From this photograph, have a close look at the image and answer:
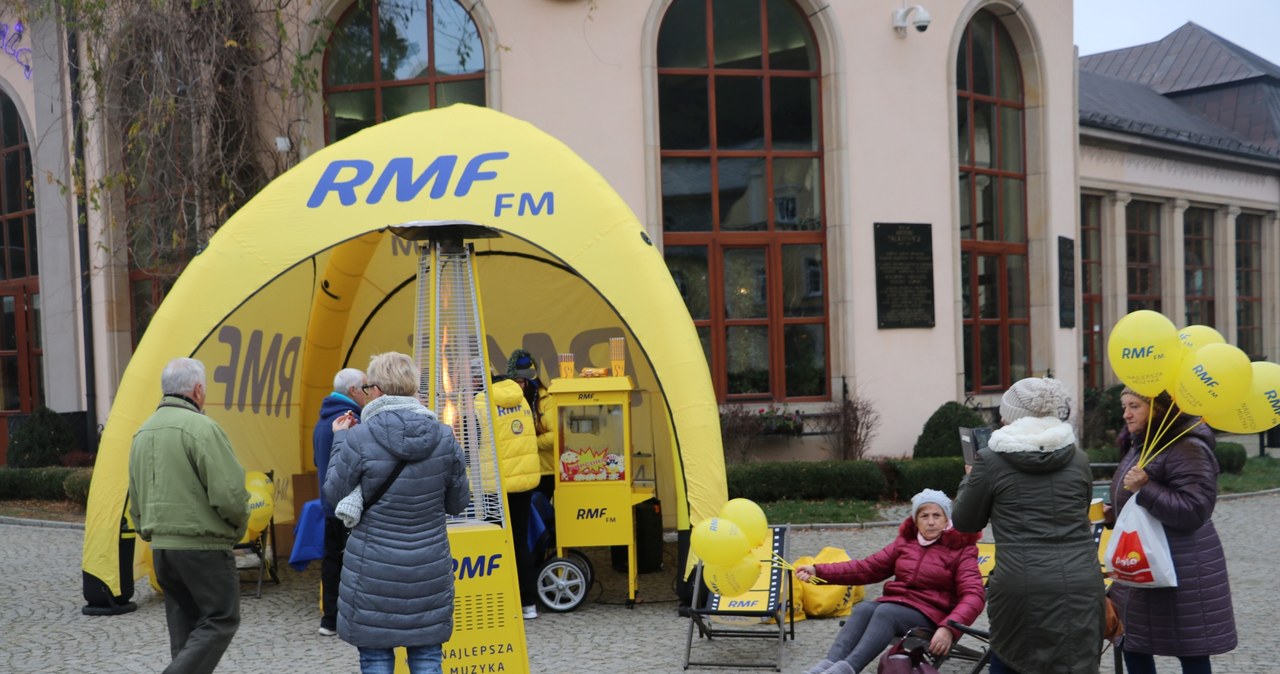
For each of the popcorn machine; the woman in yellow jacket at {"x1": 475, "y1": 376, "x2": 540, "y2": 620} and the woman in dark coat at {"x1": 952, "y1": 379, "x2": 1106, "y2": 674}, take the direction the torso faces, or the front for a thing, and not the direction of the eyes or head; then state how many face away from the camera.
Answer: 2

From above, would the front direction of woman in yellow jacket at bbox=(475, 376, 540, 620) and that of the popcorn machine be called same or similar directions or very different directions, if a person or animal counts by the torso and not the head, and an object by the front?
very different directions

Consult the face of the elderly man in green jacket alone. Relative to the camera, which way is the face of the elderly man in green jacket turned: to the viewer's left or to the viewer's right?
to the viewer's right

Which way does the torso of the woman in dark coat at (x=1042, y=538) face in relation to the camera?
away from the camera

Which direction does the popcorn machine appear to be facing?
toward the camera

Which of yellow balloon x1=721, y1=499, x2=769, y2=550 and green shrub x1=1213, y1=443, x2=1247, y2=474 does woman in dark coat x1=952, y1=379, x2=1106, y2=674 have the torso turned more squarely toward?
the green shrub

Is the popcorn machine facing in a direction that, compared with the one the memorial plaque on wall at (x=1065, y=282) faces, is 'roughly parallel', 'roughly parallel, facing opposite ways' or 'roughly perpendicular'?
roughly parallel

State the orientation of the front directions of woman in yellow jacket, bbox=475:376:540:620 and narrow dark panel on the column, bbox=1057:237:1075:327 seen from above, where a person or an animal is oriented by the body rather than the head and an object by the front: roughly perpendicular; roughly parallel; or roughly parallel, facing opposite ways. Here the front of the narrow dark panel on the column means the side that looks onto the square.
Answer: roughly parallel, facing opposite ways

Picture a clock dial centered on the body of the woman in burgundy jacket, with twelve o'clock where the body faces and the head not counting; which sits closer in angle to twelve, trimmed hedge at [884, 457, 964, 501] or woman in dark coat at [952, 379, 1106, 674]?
the woman in dark coat

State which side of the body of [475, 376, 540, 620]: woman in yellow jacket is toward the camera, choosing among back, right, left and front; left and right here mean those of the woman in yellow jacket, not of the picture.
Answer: back

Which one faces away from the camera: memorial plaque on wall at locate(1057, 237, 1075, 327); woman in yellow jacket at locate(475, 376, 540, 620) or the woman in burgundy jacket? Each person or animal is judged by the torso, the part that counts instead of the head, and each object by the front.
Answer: the woman in yellow jacket

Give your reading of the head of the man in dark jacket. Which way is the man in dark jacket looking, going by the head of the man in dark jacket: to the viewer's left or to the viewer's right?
to the viewer's right

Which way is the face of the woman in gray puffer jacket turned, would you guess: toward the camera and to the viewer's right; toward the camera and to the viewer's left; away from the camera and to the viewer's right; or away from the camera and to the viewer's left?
away from the camera and to the viewer's left

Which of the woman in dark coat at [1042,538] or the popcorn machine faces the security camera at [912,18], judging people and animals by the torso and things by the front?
the woman in dark coat

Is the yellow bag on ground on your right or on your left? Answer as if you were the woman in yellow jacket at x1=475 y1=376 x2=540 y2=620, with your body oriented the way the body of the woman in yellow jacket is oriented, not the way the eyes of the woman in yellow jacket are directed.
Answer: on your right

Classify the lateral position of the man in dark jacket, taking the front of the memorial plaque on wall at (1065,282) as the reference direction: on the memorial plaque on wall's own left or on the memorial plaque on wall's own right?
on the memorial plaque on wall's own right

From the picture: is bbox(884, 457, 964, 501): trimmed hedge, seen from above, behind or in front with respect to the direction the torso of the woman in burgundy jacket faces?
behind
